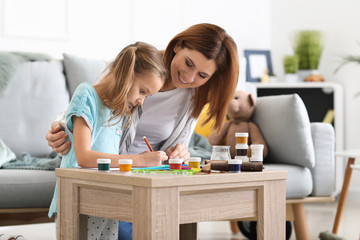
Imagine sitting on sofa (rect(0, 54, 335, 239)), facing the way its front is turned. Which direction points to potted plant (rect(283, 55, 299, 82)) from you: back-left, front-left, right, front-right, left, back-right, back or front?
back-left

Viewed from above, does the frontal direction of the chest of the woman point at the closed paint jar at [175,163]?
yes

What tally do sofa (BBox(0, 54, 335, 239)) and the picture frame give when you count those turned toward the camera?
2

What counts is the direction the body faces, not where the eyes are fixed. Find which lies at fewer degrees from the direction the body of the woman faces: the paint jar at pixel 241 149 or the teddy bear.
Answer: the paint jar

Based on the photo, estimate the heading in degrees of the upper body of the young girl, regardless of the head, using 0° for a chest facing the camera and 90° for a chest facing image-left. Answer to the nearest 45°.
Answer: approximately 315°
